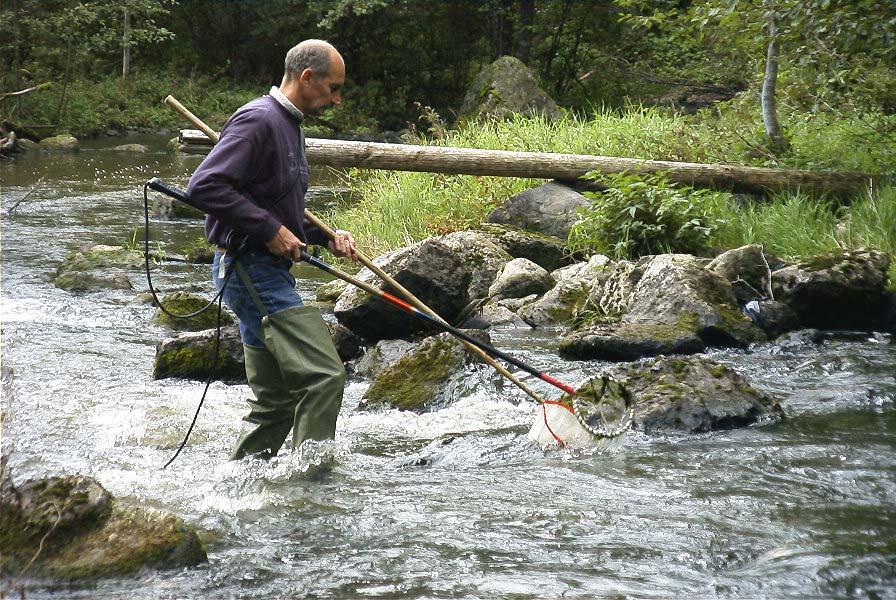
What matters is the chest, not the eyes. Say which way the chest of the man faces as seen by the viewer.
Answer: to the viewer's right

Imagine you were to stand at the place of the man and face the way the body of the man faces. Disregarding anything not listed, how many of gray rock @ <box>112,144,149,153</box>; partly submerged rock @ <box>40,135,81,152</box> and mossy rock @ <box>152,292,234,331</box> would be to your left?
3

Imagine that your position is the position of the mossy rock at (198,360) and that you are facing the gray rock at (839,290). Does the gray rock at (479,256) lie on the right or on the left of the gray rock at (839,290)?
left

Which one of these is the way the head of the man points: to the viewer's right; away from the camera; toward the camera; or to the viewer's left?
to the viewer's right

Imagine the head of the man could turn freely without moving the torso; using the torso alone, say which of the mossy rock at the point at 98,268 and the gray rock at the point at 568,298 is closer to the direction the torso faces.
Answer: the gray rock

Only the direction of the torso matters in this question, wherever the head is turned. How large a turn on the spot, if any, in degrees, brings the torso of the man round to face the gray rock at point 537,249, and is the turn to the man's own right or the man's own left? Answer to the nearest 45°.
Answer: approximately 45° to the man's own left

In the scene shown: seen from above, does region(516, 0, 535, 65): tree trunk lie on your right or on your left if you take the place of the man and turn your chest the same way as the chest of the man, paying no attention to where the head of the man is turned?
on your left

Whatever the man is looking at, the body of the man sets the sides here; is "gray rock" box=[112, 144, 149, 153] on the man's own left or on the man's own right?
on the man's own left

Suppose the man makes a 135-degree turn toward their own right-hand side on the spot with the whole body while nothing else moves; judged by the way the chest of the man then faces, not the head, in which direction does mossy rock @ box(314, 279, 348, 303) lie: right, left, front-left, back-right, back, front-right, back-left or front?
back-right
